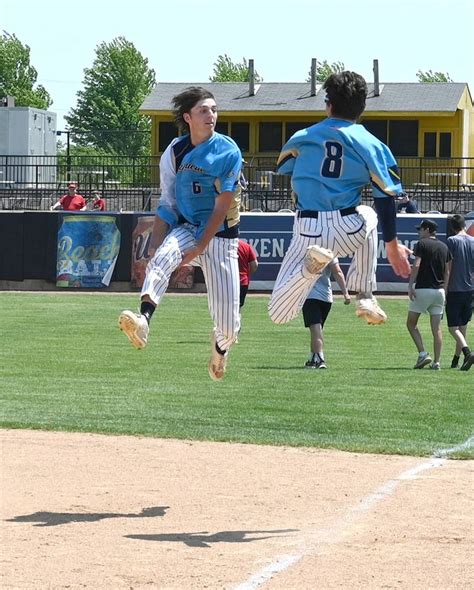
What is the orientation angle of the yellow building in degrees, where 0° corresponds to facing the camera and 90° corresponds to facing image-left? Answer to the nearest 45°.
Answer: approximately 0°

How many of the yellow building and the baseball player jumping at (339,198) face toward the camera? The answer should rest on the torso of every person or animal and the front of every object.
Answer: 1

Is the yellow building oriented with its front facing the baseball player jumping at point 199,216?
yes

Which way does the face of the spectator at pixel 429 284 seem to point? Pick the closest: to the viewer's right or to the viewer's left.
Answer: to the viewer's left

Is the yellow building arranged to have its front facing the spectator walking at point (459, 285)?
yes

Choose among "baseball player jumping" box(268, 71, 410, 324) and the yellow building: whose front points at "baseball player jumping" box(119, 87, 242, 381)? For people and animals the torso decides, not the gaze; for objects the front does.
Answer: the yellow building

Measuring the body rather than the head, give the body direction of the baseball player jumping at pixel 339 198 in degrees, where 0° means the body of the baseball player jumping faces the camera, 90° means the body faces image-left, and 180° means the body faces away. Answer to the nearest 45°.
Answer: approximately 180°

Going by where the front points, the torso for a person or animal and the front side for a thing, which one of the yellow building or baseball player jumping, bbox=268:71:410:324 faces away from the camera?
the baseball player jumping

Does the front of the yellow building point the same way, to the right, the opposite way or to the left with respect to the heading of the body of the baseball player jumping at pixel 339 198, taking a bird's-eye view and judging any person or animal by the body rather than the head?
the opposite way

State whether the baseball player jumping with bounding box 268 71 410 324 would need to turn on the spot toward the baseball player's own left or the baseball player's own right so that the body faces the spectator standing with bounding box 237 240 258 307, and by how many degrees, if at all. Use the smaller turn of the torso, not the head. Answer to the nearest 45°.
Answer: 0° — they already face them

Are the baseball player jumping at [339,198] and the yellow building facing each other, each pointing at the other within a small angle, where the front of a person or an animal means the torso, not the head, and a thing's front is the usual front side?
yes

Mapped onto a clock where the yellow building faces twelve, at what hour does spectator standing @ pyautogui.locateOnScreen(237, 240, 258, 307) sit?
The spectator standing is roughly at 12 o'clock from the yellow building.

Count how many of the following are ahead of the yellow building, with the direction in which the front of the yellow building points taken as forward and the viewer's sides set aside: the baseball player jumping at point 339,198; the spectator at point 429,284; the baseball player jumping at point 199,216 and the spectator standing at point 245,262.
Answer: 4

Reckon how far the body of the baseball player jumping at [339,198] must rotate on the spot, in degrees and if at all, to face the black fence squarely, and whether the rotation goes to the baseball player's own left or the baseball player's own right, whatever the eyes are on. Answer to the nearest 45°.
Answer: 0° — they already face it

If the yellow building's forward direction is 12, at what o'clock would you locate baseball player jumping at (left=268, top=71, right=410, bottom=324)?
The baseball player jumping is roughly at 12 o'clock from the yellow building.
